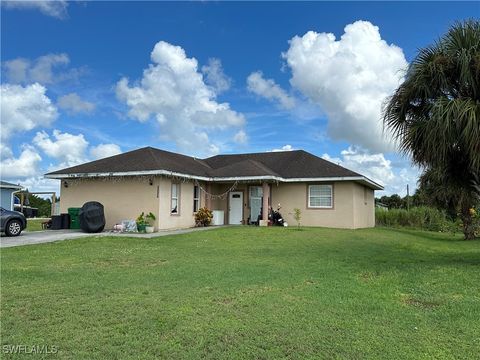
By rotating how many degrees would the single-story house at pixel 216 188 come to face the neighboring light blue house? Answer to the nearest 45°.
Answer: approximately 135° to its right

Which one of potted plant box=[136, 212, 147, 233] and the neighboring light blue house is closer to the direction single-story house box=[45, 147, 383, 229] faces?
the potted plant

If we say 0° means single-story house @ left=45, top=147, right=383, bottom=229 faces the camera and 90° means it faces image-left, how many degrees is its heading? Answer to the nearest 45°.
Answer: approximately 0°

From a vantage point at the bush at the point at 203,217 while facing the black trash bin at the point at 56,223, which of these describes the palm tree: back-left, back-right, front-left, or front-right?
back-left

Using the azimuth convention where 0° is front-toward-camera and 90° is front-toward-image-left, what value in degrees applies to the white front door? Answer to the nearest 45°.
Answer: approximately 0°
